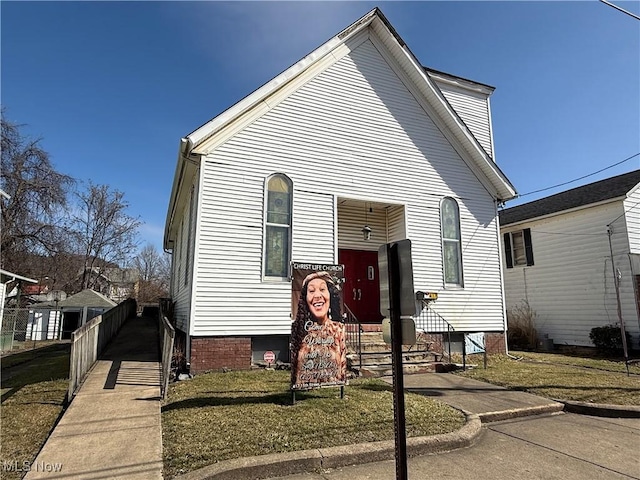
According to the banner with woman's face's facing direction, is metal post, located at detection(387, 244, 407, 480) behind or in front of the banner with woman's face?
in front

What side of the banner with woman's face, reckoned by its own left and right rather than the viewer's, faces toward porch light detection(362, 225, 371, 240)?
back

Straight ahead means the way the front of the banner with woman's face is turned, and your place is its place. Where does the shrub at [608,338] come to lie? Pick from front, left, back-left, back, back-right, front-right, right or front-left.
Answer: back-left

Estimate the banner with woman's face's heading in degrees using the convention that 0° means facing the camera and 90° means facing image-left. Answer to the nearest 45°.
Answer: approximately 0°

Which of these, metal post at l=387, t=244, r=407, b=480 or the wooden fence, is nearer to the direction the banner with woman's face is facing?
the metal post

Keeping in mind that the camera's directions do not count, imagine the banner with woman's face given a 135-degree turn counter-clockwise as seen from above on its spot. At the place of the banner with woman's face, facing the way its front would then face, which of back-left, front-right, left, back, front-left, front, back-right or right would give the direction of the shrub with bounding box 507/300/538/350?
front

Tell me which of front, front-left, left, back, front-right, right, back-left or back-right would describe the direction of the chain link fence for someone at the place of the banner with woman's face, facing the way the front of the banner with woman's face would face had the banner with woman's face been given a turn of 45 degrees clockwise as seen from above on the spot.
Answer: right

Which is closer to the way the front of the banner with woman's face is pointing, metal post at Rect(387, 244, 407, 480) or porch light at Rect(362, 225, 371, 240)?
the metal post

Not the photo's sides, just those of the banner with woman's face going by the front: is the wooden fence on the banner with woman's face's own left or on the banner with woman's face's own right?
on the banner with woman's face's own right
